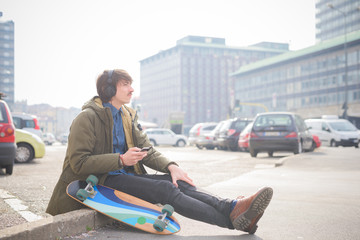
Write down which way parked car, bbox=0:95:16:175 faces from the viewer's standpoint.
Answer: facing away from the viewer

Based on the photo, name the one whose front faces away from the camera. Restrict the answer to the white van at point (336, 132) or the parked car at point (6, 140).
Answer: the parked car

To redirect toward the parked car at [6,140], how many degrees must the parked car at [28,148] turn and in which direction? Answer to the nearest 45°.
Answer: approximately 90° to its right

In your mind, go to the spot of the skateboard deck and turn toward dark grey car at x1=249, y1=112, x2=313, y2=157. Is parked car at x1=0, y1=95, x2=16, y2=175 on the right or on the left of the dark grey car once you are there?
left

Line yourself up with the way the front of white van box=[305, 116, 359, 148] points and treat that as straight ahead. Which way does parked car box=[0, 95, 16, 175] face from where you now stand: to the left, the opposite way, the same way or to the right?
the opposite way

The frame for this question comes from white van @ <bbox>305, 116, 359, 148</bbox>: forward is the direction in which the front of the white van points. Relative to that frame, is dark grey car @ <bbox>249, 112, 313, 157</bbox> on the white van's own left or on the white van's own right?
on the white van's own right

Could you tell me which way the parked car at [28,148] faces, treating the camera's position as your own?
facing to the right of the viewer
